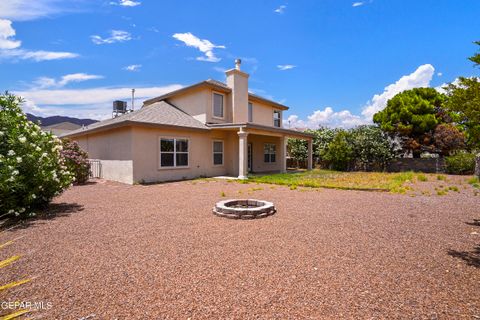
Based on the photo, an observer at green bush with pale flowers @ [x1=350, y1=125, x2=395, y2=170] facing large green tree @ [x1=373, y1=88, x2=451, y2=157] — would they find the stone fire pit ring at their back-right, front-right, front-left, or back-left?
back-right
